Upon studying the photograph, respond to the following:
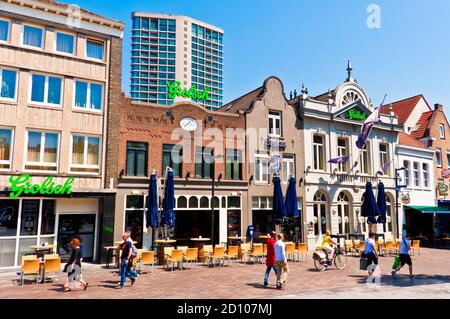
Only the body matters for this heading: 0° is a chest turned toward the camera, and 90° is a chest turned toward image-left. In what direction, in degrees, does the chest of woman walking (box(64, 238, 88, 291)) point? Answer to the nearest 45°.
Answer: approximately 90°

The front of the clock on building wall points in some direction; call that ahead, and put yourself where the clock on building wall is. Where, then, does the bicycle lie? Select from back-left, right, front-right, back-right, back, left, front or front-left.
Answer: front-left

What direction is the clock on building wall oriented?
toward the camera

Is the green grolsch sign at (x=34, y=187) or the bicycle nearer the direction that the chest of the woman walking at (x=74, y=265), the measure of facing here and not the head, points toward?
the green grolsch sign

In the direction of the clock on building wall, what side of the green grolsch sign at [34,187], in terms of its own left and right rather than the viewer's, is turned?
left

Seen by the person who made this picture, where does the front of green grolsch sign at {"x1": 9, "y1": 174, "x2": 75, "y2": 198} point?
facing the viewer

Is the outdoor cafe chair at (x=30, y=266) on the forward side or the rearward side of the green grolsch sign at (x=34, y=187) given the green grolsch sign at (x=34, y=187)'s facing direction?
on the forward side

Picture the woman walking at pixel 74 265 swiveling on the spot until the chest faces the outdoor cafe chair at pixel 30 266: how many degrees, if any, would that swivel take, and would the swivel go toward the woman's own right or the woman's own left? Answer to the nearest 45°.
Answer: approximately 45° to the woman's own right

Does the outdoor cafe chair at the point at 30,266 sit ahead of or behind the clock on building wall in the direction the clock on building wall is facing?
ahead

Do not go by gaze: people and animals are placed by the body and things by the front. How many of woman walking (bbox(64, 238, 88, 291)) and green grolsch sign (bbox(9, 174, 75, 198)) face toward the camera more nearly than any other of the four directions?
1

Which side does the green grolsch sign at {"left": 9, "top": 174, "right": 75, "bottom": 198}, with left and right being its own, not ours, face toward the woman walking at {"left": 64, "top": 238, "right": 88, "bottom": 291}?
front

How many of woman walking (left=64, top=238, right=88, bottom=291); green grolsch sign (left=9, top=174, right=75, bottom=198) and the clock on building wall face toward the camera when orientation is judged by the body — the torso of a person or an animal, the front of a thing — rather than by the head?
2

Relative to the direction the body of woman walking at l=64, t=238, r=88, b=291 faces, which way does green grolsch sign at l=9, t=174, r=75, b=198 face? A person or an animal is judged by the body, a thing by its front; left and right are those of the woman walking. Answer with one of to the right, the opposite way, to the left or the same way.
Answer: to the left

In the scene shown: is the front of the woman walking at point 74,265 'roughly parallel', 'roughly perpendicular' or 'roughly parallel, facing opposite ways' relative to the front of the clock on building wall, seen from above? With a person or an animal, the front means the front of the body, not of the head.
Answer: roughly perpendicular

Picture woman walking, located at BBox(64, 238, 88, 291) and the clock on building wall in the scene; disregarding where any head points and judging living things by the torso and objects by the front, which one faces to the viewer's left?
the woman walking
